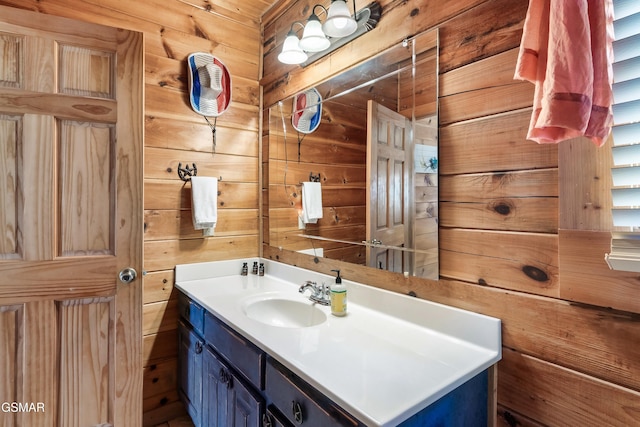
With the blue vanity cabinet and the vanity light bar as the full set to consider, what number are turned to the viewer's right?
0

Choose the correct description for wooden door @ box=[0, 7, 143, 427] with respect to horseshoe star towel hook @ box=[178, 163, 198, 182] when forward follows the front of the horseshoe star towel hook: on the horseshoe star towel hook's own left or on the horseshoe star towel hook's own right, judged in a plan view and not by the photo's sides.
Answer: on the horseshoe star towel hook's own right

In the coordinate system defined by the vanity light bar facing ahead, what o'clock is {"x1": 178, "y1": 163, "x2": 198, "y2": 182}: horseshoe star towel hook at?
The horseshoe star towel hook is roughly at 2 o'clock from the vanity light bar.

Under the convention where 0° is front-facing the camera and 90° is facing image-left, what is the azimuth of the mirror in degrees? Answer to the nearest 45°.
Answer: approximately 45°

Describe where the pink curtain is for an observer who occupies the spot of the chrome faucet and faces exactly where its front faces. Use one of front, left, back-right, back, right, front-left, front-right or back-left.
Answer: left

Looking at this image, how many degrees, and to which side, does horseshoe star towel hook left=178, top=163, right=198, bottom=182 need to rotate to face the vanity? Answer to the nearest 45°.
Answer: approximately 45° to its left

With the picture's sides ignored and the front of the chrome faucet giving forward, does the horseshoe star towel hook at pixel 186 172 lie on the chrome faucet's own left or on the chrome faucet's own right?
on the chrome faucet's own right

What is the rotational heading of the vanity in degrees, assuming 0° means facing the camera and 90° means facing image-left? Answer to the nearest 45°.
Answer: approximately 45°

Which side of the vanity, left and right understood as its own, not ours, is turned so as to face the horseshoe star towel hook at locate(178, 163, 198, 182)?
right

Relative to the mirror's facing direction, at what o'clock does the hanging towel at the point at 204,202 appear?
The hanging towel is roughly at 2 o'clock from the mirror.
